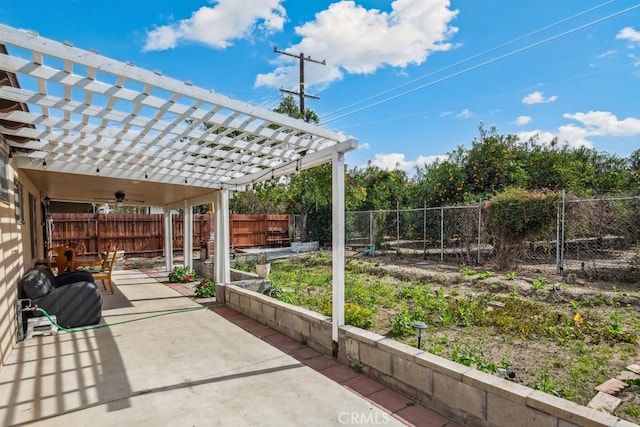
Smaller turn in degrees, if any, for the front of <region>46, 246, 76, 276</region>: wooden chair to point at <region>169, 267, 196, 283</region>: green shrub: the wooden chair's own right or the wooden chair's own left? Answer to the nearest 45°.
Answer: approximately 45° to the wooden chair's own right

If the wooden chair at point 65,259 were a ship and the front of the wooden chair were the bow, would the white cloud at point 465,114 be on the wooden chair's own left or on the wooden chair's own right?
on the wooden chair's own right

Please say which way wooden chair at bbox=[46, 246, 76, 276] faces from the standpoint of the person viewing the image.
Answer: facing away from the viewer and to the right of the viewer

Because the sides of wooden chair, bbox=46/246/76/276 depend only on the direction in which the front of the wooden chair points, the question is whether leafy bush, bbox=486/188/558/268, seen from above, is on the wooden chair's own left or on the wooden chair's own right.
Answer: on the wooden chair's own right

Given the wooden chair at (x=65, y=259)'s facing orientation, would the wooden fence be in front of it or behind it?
in front

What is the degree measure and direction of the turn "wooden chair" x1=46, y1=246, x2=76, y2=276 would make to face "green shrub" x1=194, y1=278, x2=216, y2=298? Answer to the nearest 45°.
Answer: approximately 90° to its right

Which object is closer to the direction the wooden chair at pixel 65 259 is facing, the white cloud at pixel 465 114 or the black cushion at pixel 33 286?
the white cloud
